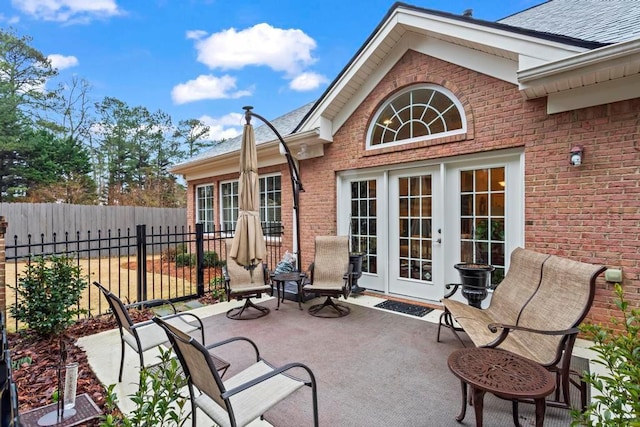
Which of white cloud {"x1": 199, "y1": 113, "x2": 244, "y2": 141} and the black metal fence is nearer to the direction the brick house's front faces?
the black metal fence

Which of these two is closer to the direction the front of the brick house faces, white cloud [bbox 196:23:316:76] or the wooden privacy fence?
the wooden privacy fence

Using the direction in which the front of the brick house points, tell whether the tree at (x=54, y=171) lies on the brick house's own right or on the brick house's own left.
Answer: on the brick house's own right

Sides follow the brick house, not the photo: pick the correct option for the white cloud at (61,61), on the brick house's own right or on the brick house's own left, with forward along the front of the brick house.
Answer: on the brick house's own right

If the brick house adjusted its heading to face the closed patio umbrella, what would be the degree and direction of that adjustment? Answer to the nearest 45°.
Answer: approximately 45° to its right

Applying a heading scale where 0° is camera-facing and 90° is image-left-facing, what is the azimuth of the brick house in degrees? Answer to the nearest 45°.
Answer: approximately 45°
